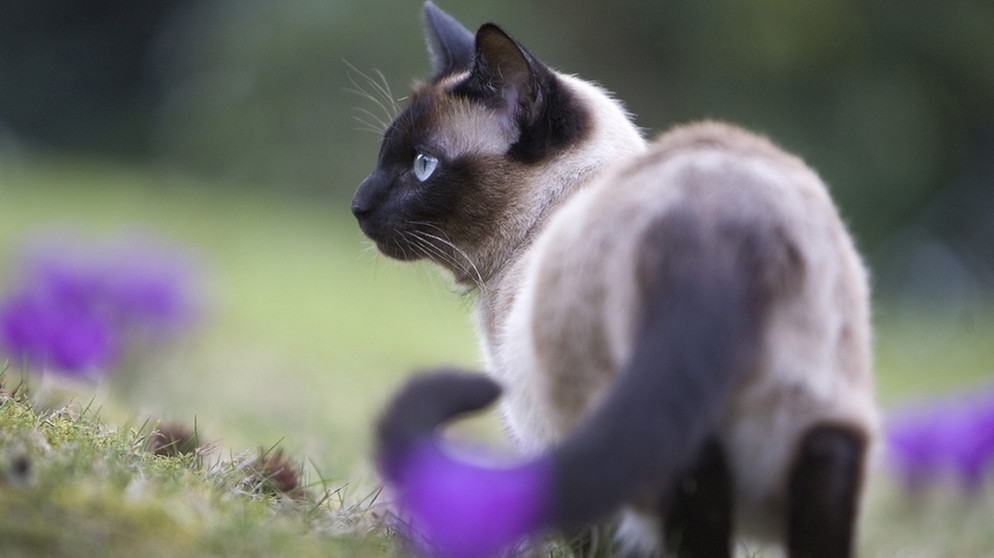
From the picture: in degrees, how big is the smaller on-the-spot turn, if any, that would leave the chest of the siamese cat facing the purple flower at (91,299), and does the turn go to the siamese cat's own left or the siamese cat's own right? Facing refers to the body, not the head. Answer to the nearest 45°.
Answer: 0° — it already faces it

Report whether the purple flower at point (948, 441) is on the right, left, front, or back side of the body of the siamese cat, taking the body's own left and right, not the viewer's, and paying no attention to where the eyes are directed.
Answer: right

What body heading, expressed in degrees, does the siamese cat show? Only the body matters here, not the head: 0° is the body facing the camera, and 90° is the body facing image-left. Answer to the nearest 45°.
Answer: approximately 135°
